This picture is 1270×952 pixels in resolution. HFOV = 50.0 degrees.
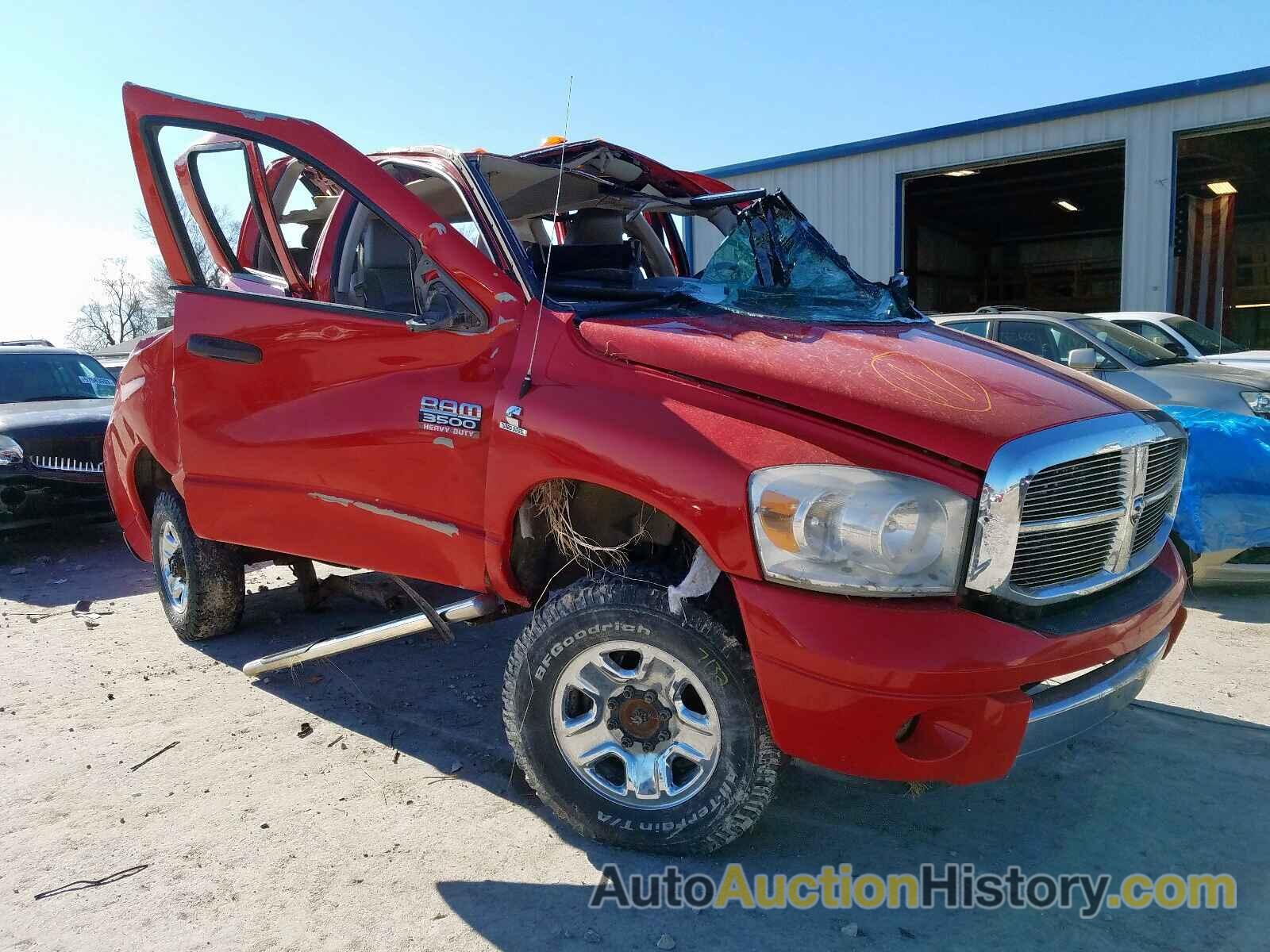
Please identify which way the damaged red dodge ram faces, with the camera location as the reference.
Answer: facing the viewer and to the right of the viewer

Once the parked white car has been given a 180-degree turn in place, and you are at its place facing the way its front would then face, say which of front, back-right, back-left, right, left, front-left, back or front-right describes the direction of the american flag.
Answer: front-right

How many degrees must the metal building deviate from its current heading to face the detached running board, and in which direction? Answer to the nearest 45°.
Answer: approximately 45° to its left

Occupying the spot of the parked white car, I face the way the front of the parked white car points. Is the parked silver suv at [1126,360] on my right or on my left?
on my right

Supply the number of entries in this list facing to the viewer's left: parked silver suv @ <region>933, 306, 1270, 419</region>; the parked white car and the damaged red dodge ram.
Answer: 0

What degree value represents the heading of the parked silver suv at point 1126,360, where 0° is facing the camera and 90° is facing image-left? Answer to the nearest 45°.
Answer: approximately 315°

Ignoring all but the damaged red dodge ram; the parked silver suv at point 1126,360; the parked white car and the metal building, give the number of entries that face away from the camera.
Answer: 0

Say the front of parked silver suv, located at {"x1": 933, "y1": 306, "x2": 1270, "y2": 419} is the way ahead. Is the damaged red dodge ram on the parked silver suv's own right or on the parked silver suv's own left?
on the parked silver suv's own right

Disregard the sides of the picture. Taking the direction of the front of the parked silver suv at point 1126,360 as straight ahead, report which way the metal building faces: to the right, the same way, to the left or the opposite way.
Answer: to the right

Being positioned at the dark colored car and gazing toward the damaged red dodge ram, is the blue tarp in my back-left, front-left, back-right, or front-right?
front-left

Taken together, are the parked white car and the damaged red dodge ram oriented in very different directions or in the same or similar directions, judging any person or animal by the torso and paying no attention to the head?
same or similar directions

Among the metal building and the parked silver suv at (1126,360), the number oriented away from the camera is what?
0

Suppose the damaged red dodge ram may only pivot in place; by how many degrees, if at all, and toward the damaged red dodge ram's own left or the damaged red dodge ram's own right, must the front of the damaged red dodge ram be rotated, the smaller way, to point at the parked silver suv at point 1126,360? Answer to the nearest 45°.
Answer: approximately 90° to the damaged red dodge ram's own left

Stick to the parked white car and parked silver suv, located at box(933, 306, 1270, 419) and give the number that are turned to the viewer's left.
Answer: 0

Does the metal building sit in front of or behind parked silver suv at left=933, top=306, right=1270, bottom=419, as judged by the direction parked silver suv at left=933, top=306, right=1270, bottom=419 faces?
behind
